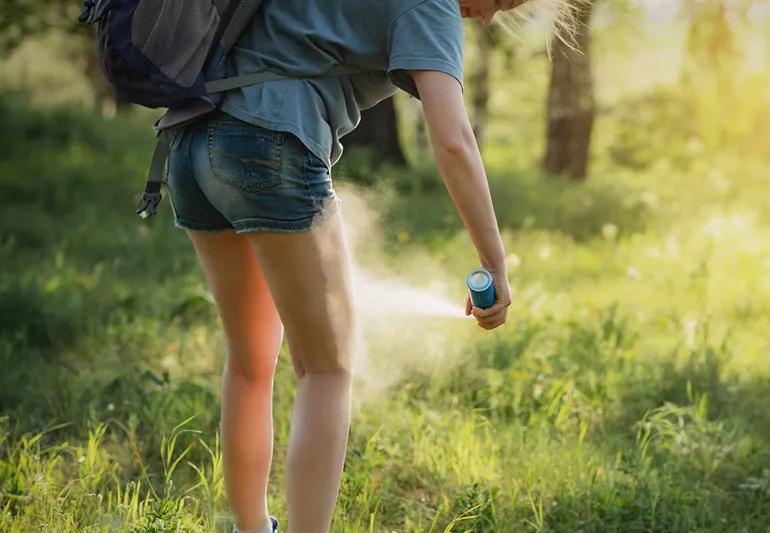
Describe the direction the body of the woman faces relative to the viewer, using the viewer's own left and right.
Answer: facing away from the viewer and to the right of the viewer
